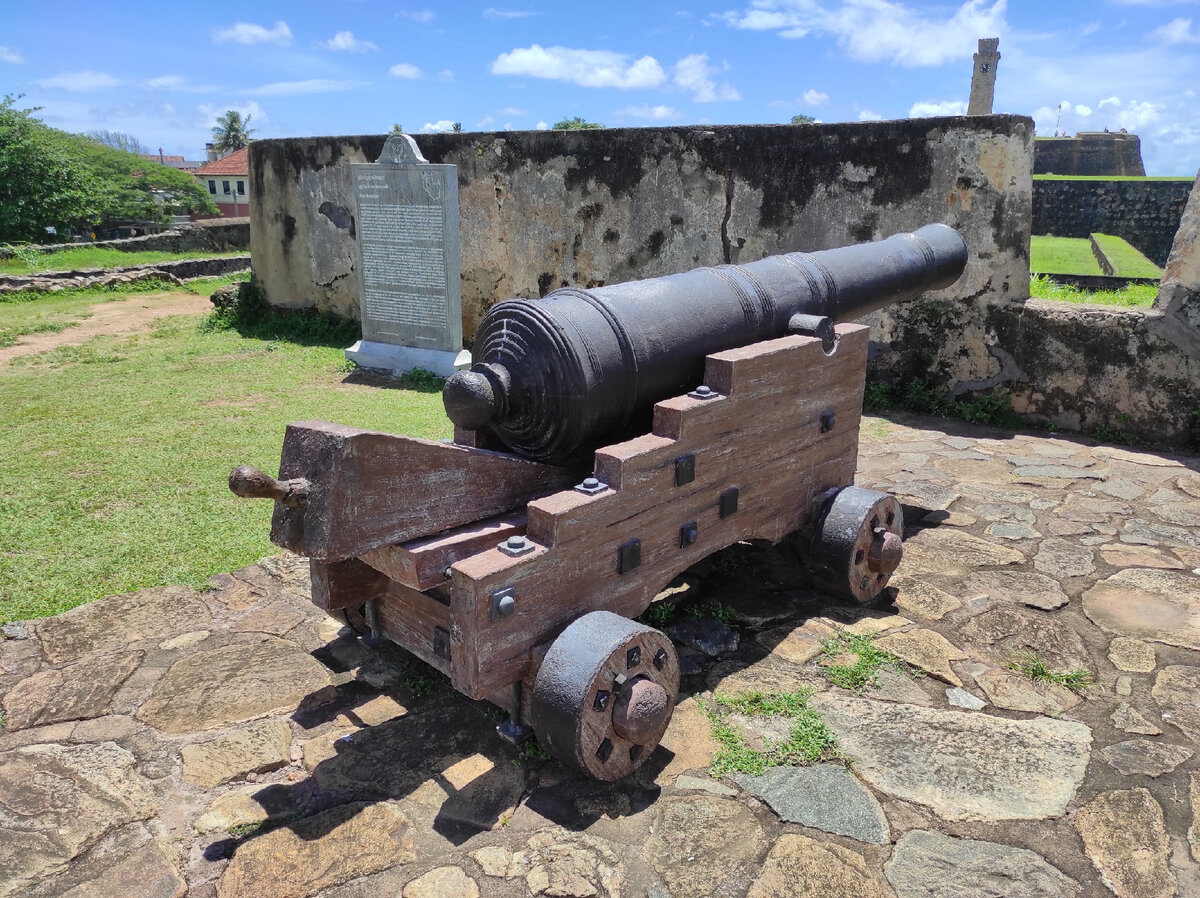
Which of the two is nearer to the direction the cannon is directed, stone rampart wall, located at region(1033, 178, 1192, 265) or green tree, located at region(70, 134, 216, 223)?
the stone rampart wall

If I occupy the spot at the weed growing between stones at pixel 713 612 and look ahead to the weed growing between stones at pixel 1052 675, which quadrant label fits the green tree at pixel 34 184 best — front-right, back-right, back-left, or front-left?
back-left

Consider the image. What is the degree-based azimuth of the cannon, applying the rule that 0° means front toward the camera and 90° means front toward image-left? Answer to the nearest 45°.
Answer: approximately 225°

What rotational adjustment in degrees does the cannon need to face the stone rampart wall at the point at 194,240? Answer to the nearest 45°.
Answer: approximately 90° to its left

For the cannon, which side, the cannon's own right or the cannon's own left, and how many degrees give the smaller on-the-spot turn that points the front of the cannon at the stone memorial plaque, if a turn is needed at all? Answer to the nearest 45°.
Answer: approximately 45° to the cannon's own left

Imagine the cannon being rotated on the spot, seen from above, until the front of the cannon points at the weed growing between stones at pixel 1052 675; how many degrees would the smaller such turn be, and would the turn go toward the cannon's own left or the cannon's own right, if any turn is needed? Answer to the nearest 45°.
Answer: approximately 45° to the cannon's own right

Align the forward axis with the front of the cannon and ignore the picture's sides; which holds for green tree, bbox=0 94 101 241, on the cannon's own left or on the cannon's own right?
on the cannon's own left

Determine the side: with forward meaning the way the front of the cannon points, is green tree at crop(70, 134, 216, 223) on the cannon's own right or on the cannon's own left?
on the cannon's own left

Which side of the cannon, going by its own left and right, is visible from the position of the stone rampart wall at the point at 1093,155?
front

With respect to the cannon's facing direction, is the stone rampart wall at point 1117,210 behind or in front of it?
in front
